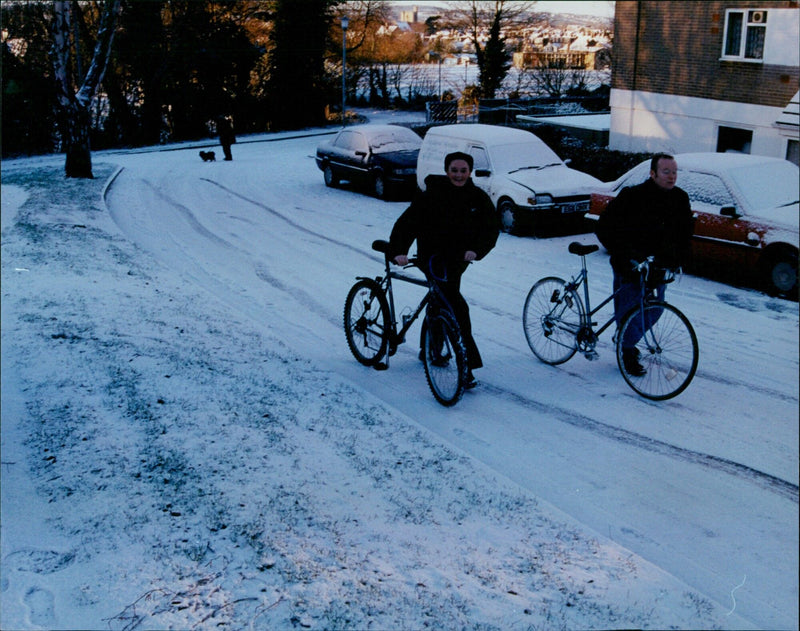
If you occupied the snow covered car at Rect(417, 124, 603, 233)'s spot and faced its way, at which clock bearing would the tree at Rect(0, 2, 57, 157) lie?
The tree is roughly at 6 o'clock from the snow covered car.

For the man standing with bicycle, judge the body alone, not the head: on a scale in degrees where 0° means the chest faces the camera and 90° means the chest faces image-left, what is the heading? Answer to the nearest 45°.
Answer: approximately 0°

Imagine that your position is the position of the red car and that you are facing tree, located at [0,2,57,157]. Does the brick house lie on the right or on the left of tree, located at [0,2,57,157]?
right

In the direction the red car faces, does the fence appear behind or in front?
behind

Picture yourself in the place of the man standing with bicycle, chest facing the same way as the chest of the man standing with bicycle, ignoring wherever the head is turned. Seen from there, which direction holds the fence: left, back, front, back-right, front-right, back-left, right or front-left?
back

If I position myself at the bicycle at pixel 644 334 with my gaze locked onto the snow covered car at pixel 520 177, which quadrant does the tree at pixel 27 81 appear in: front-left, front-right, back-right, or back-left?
front-left

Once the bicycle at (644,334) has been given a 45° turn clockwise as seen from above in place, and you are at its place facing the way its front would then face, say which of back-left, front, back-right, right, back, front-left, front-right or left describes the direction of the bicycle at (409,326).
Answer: right

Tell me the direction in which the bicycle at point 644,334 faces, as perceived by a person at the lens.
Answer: facing the viewer and to the right of the viewer

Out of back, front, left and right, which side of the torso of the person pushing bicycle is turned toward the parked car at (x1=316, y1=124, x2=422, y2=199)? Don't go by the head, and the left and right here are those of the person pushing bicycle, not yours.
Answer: back

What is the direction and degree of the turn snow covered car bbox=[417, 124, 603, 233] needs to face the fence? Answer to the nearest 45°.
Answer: approximately 135° to its left
